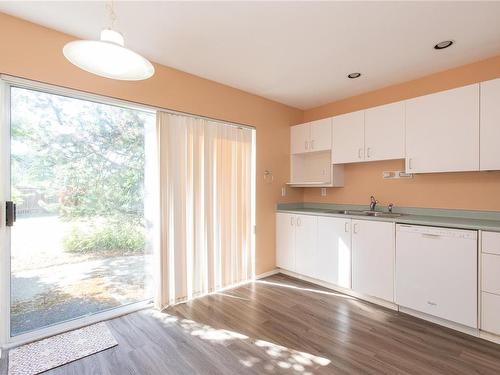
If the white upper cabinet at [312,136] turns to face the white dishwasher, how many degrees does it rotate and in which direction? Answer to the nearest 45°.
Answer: approximately 90° to its left

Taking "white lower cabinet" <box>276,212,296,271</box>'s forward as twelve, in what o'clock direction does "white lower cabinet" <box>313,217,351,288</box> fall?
"white lower cabinet" <box>313,217,351,288</box> is roughly at 9 o'clock from "white lower cabinet" <box>276,212,296,271</box>.

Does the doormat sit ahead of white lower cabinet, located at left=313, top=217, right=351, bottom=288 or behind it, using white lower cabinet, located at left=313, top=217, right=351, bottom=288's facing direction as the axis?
ahead

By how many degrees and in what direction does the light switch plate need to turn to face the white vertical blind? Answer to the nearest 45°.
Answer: approximately 45° to its right

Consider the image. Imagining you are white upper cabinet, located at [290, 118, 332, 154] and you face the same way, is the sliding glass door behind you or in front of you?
in front

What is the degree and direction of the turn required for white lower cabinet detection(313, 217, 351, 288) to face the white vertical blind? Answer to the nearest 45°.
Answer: approximately 45° to its right

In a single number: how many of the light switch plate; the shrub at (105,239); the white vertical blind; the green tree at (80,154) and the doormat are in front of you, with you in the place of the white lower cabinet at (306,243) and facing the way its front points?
4

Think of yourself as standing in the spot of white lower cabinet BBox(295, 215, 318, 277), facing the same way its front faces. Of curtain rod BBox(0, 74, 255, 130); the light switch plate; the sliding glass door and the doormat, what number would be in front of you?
3
